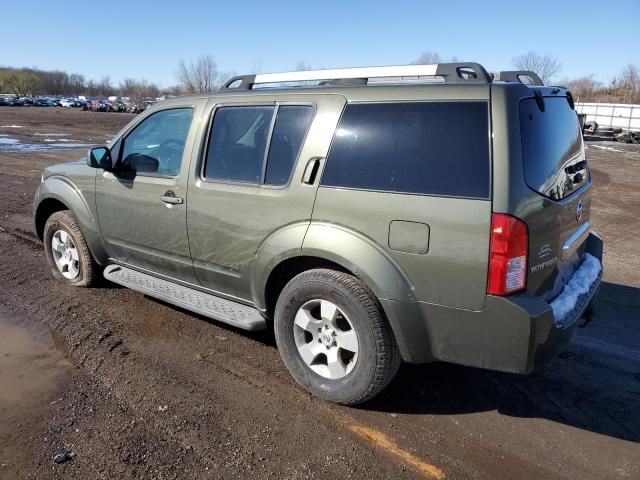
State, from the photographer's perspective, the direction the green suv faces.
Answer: facing away from the viewer and to the left of the viewer
